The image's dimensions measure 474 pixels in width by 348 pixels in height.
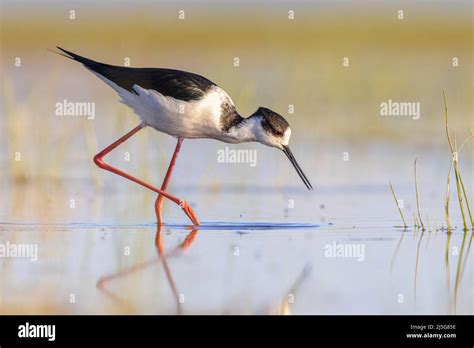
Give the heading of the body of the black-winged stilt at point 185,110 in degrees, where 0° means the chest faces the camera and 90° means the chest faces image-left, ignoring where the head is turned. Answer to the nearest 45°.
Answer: approximately 270°
